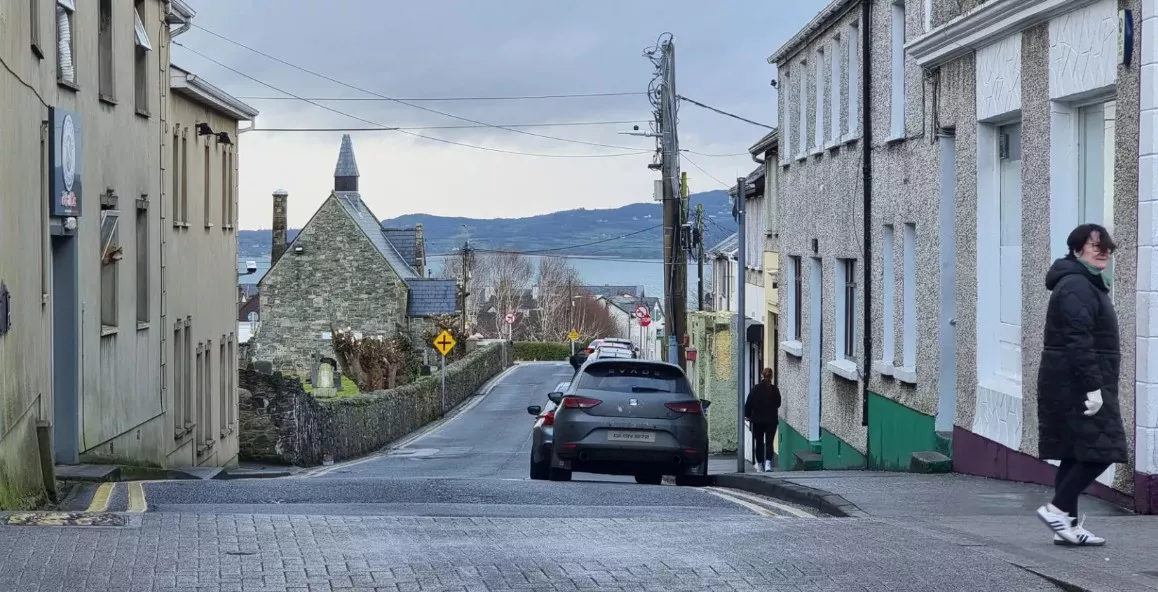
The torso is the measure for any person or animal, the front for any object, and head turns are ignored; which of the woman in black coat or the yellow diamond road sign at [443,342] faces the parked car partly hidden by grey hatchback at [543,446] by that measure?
the yellow diamond road sign

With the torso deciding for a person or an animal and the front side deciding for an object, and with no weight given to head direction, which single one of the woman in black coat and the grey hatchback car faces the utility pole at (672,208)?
the grey hatchback car

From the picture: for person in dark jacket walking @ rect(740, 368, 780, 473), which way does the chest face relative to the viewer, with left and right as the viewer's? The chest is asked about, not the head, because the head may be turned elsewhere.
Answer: facing away from the viewer

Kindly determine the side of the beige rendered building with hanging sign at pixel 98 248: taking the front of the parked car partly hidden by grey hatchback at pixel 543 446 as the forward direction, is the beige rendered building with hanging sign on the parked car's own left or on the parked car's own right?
on the parked car's own left

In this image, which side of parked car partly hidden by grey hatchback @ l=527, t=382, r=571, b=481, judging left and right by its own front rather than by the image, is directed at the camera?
back

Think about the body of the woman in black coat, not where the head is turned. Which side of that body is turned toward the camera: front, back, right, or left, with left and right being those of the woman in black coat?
right

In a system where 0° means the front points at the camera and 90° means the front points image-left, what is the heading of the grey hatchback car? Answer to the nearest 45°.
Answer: approximately 180°

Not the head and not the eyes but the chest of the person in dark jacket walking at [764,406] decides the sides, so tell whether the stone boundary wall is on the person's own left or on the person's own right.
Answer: on the person's own left
